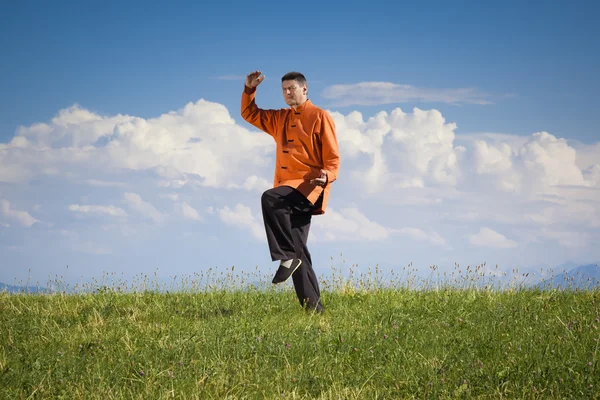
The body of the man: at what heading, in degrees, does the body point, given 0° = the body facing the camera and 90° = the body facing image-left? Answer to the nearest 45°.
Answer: approximately 45°
